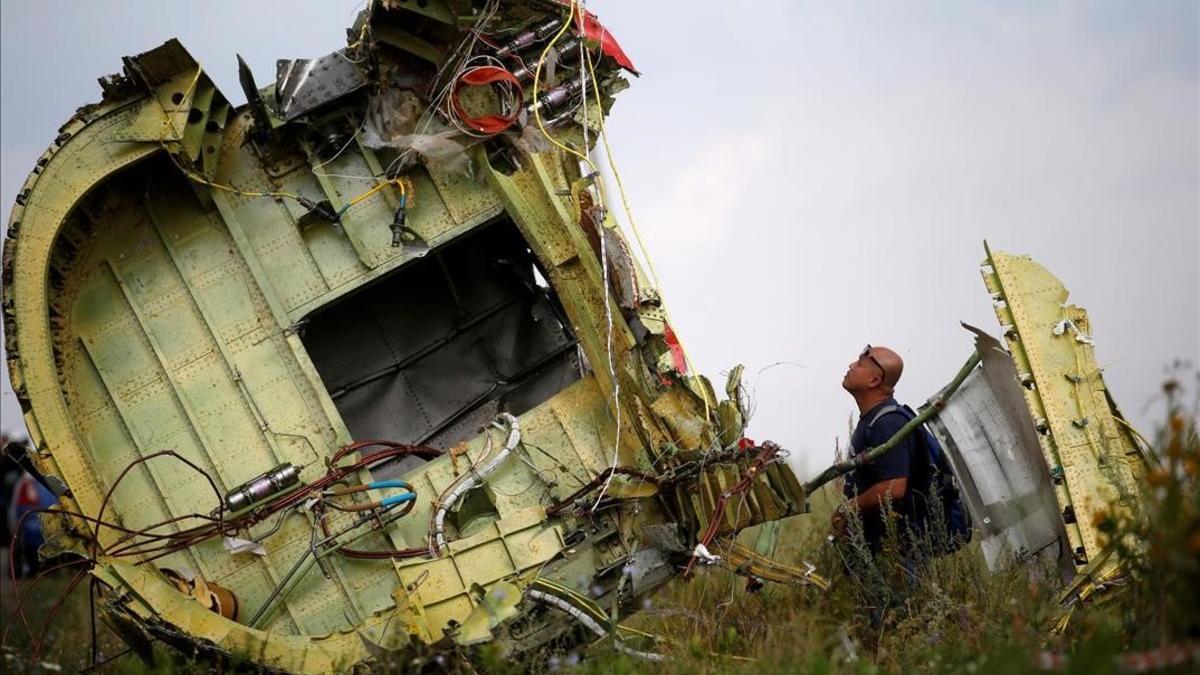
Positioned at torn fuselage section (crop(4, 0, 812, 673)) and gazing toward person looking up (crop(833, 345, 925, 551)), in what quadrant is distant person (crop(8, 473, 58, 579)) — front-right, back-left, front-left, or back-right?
back-left

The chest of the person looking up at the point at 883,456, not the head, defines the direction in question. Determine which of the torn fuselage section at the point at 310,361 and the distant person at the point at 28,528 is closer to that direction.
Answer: the torn fuselage section

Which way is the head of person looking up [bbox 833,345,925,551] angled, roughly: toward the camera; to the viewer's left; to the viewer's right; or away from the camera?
to the viewer's left

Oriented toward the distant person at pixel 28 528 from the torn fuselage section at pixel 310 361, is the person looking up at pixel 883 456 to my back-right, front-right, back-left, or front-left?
back-right

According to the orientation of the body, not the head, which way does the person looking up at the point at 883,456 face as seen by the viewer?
to the viewer's left

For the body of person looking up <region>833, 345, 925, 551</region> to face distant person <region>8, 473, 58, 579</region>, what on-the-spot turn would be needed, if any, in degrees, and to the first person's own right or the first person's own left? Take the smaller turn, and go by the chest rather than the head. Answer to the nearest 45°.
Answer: approximately 45° to the first person's own right

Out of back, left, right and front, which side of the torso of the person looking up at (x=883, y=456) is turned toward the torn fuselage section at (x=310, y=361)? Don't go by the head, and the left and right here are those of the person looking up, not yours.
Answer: front
